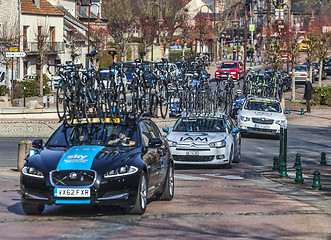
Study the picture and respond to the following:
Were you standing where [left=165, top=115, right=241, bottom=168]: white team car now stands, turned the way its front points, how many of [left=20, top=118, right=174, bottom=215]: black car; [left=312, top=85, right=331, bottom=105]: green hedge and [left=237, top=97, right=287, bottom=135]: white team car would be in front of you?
1

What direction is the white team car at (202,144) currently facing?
toward the camera

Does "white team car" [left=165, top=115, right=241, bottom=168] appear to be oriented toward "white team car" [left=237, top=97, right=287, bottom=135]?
no

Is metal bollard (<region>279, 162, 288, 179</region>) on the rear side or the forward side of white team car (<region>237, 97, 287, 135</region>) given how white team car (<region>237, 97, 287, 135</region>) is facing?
on the forward side

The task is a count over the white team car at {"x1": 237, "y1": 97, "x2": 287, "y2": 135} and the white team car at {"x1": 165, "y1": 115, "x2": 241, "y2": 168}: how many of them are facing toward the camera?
2

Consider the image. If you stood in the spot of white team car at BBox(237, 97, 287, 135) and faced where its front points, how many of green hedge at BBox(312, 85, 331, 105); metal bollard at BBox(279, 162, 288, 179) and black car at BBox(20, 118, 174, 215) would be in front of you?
2

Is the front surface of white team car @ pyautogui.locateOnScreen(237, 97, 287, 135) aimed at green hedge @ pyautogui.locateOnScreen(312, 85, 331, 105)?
no

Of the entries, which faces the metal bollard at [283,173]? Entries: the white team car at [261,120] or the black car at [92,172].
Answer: the white team car

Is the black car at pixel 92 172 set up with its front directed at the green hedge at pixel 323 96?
no

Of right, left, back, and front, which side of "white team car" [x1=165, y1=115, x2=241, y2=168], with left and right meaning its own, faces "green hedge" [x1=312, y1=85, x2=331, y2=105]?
back

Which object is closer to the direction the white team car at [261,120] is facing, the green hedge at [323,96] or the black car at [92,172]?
the black car

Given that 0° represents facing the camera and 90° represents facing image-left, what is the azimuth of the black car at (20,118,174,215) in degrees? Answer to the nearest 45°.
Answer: approximately 45°

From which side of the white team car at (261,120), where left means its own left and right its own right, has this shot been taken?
front

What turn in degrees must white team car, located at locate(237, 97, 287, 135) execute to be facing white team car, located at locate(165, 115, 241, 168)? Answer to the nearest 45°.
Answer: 0° — it already faces it

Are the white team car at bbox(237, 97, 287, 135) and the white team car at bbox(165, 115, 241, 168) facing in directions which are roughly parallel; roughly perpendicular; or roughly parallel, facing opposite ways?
roughly parallel
